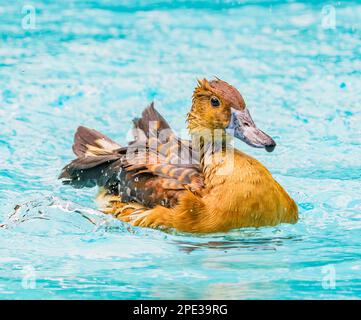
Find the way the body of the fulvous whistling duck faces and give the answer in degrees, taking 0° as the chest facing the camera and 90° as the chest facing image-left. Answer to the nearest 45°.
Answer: approximately 315°
